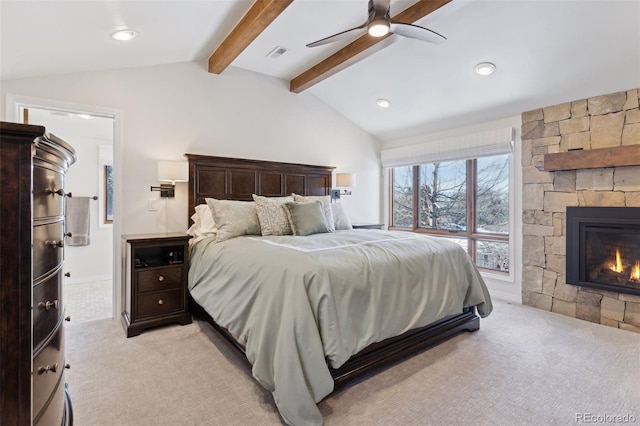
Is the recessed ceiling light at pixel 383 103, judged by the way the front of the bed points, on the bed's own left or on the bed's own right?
on the bed's own left

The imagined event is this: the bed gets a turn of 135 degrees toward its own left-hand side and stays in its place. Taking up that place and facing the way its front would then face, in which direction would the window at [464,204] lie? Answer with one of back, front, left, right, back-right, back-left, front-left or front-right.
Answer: front-right

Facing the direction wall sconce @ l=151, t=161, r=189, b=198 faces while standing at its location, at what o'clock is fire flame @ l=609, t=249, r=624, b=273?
The fire flame is roughly at 10 o'clock from the wall sconce.

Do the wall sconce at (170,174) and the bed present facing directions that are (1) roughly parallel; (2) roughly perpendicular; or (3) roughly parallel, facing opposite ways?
roughly parallel

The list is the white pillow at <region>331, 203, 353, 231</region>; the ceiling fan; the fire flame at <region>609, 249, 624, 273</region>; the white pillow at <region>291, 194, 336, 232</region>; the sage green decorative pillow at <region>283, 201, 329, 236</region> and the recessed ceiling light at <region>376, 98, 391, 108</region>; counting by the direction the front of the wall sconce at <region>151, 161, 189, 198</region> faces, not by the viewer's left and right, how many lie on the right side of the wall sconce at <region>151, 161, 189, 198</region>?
0

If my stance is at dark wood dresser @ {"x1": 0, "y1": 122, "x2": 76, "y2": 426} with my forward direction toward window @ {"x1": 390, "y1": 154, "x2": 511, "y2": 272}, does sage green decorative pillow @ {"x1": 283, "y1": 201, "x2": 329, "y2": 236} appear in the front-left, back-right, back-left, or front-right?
front-left

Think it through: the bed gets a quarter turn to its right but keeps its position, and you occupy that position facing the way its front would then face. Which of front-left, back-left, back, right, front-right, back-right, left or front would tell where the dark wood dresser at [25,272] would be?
front

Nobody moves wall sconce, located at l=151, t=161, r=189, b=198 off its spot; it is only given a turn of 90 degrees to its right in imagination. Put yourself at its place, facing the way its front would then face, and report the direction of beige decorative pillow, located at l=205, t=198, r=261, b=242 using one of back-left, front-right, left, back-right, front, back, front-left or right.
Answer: back-left

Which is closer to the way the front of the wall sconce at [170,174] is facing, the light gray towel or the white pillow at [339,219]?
the white pillow

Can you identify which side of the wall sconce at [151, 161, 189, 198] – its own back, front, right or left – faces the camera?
front

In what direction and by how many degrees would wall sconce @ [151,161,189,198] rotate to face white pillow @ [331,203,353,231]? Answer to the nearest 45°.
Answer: approximately 90° to its left

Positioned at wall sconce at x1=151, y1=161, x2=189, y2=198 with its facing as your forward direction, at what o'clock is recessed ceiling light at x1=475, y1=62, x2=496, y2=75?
The recessed ceiling light is roughly at 10 o'clock from the wall sconce.

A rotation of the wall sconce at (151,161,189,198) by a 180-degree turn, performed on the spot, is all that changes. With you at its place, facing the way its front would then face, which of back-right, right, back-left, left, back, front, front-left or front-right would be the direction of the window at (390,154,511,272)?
right

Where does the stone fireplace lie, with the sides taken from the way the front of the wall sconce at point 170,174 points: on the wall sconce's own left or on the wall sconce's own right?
on the wall sconce's own left

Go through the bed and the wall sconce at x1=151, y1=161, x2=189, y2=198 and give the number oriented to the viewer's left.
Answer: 0

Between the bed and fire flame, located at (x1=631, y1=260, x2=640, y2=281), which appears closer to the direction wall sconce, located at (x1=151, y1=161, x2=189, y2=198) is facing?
the bed

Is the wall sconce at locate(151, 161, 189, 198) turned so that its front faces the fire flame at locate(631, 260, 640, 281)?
no

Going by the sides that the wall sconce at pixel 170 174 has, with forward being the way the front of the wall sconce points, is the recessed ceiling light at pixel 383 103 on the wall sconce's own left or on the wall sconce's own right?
on the wall sconce's own left

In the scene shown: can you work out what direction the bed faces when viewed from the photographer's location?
facing the viewer and to the right of the viewer
